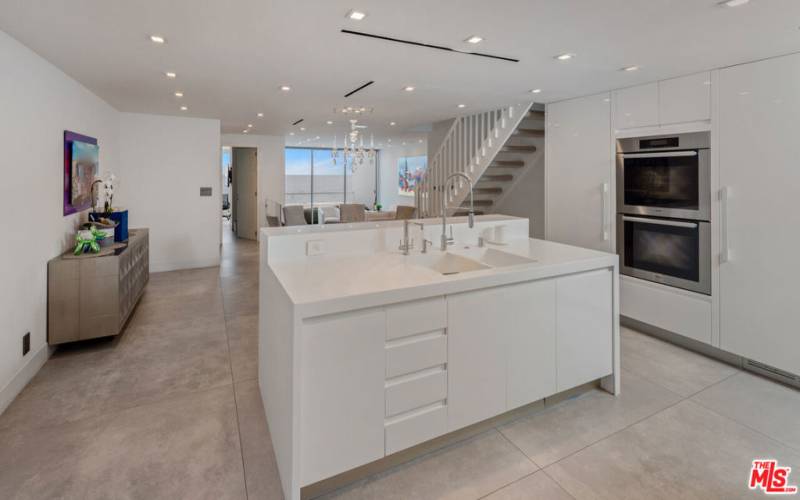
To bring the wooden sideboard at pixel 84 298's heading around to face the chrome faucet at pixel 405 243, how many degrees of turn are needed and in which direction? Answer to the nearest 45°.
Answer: approximately 45° to its right

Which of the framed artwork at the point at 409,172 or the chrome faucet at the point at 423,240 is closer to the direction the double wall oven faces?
the chrome faucet

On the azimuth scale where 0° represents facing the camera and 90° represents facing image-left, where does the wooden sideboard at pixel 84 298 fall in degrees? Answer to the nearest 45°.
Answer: approximately 270°

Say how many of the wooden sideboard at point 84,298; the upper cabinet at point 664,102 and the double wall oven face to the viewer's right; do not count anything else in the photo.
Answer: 1

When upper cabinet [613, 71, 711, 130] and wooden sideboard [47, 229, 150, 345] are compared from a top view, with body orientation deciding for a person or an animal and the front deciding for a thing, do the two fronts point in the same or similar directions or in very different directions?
very different directions

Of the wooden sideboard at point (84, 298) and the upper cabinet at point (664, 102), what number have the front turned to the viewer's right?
1

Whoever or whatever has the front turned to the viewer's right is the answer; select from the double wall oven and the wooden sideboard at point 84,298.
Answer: the wooden sideboard

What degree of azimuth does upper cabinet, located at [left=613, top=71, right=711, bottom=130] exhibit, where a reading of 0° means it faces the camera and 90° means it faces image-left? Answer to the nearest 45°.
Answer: approximately 45°

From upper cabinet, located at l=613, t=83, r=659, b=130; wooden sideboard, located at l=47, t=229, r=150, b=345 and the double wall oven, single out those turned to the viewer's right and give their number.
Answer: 1
